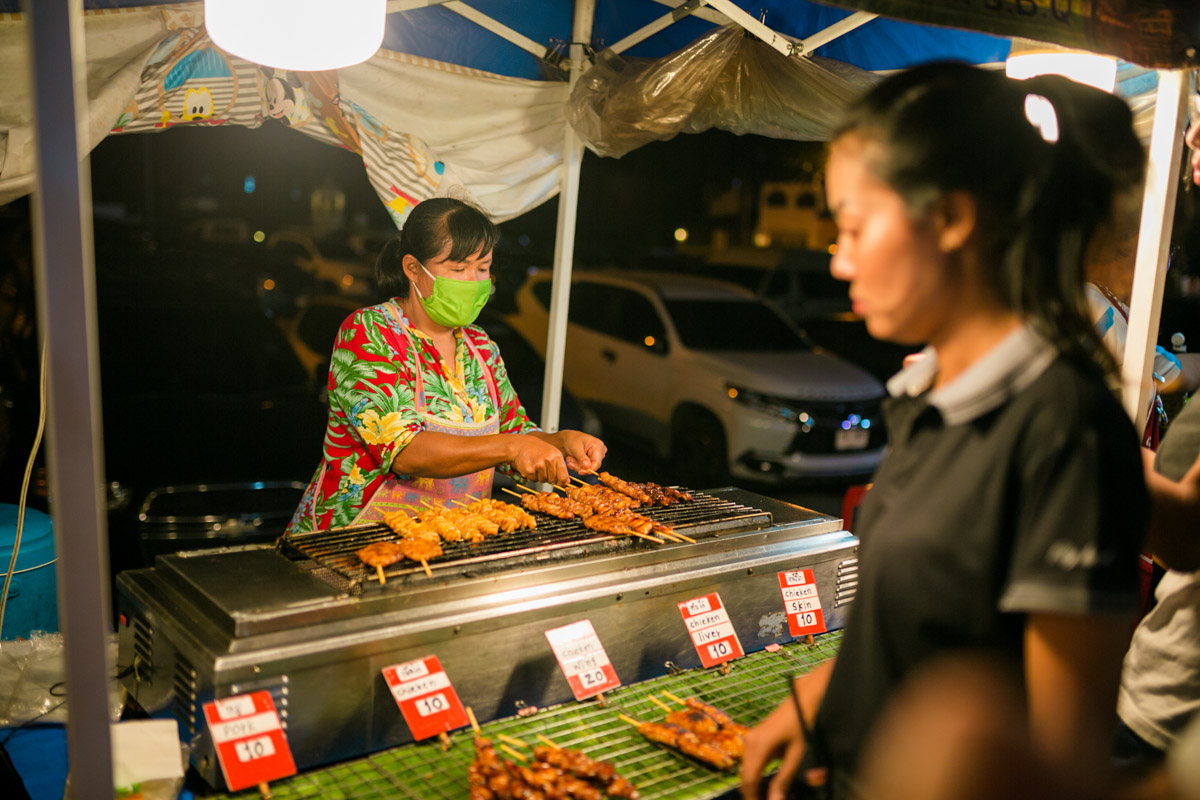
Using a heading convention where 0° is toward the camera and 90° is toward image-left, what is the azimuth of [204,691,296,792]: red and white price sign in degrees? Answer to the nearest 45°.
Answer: approximately 0°

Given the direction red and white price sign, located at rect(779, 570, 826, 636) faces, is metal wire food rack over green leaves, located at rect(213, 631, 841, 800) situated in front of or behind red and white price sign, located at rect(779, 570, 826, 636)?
in front

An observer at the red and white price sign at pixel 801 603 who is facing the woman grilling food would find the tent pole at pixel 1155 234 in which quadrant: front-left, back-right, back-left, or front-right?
back-right

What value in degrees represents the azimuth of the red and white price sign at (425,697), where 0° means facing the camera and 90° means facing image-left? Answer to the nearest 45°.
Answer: approximately 0°

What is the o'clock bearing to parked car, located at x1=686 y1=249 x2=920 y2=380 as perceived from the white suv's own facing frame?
The parked car is roughly at 8 o'clock from the white suv.

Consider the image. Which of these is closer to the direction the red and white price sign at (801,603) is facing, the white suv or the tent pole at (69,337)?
the tent pole

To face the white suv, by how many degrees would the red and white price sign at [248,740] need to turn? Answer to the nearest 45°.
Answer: approximately 135° to its left

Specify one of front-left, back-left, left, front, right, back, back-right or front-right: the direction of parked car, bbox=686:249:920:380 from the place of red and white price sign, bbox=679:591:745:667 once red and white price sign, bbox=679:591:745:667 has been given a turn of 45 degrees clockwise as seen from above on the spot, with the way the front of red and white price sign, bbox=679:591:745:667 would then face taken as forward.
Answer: back-right
